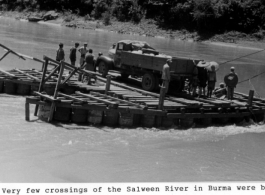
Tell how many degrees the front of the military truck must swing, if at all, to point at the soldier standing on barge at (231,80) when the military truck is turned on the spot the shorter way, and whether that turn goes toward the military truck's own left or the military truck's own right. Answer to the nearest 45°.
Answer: approximately 135° to the military truck's own right

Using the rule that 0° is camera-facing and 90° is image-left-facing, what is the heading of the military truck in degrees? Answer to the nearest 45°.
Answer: approximately 135°

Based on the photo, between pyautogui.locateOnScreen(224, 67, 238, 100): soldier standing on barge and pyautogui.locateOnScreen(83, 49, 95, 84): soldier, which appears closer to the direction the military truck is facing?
the soldier
